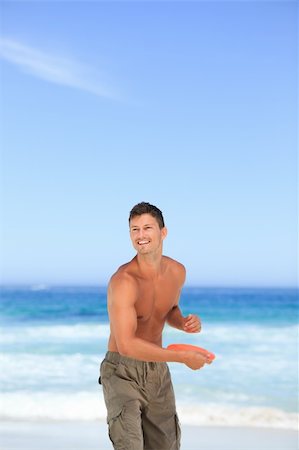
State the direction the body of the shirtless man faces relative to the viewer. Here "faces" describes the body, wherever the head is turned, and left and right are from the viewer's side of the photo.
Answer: facing the viewer and to the right of the viewer
